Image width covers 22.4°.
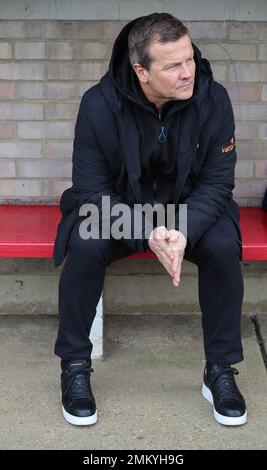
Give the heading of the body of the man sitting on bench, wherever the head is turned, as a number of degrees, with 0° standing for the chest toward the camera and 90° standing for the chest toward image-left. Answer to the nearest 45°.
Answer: approximately 0°

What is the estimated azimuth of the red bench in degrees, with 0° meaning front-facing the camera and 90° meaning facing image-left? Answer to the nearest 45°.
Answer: approximately 0°
